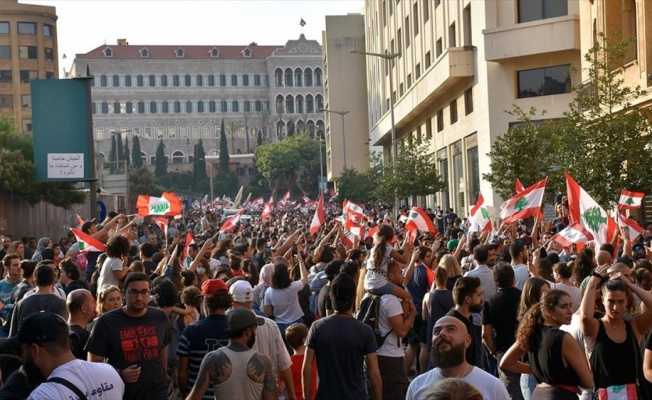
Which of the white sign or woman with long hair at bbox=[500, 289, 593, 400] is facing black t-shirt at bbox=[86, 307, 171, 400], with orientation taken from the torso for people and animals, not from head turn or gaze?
the white sign

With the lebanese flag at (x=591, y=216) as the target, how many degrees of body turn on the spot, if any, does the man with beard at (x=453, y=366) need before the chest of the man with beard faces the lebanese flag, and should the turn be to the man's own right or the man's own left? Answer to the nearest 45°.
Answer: approximately 180°

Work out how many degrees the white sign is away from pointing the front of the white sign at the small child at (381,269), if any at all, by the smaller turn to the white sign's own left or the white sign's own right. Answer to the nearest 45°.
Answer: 0° — it already faces them

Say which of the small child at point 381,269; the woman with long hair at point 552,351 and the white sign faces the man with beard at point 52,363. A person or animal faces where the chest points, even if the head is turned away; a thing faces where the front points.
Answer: the white sign

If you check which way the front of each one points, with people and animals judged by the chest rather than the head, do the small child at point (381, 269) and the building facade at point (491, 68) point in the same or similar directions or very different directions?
very different directions

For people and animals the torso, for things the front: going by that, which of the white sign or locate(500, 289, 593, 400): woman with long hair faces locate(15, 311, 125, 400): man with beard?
the white sign

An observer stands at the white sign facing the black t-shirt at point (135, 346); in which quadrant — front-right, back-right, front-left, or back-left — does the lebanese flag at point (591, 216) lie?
front-left

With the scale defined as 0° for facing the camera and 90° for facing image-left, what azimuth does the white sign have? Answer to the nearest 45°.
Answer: approximately 0°
